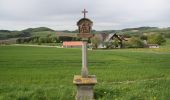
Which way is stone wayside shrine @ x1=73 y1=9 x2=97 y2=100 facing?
toward the camera
